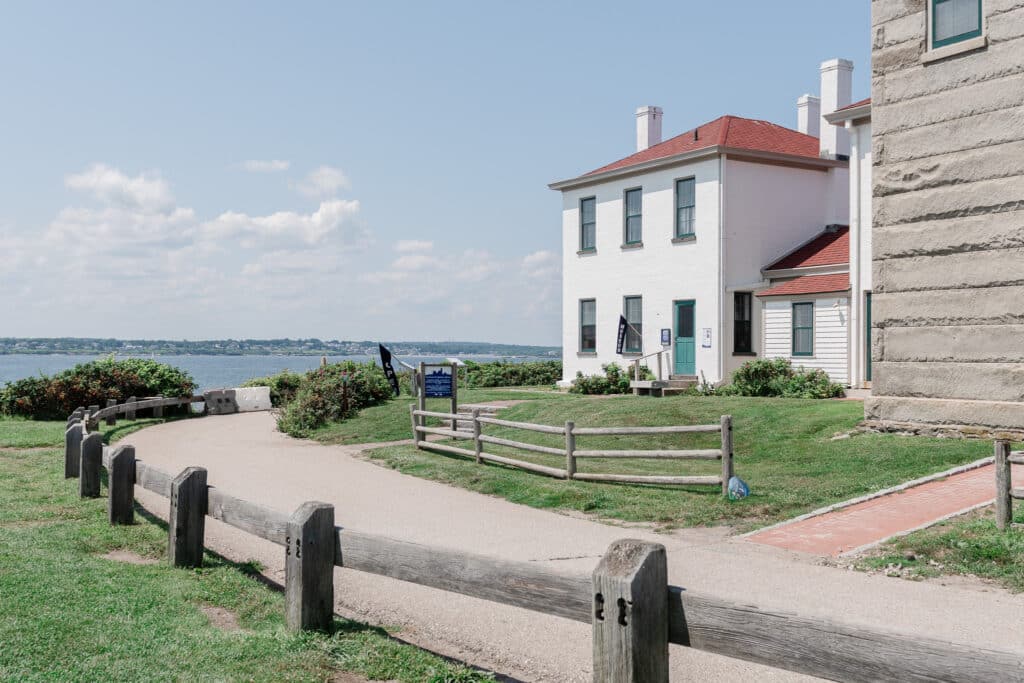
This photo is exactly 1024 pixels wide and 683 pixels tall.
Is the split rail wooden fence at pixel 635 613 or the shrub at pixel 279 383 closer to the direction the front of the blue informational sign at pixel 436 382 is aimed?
the split rail wooden fence

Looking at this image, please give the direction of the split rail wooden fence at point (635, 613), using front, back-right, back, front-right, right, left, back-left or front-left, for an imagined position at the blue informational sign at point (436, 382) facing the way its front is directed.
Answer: front

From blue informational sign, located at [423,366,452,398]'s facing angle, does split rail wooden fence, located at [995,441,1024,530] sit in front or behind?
in front

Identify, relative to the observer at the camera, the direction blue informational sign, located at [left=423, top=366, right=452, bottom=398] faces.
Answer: facing the viewer

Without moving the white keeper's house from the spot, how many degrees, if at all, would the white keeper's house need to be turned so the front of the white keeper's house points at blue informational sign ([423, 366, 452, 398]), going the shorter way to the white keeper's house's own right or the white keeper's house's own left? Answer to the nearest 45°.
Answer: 0° — it already faces it

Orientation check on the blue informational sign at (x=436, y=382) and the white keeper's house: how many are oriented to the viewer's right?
0

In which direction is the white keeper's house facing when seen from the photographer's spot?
facing the viewer and to the left of the viewer

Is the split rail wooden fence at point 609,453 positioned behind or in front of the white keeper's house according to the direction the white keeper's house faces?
in front

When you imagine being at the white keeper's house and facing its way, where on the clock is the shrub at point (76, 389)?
The shrub is roughly at 1 o'clock from the white keeper's house.

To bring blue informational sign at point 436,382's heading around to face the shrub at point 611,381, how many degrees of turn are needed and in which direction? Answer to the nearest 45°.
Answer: approximately 135° to its left

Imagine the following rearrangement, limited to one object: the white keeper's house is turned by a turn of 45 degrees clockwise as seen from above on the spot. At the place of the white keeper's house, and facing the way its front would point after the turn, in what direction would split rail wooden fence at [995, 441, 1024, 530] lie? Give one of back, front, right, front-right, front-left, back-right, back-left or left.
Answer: left

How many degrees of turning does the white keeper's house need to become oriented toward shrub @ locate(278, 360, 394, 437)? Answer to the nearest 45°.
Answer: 0° — it already faces it
